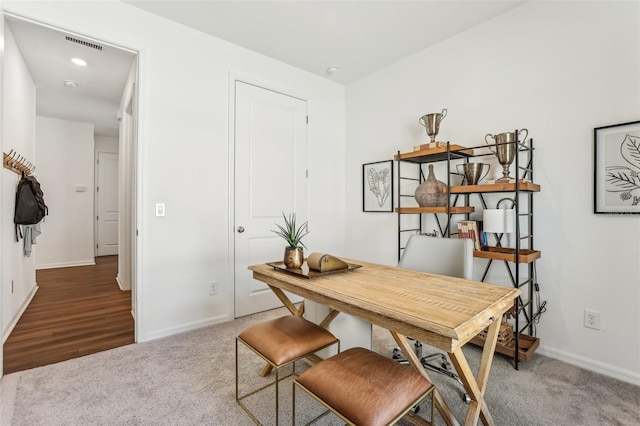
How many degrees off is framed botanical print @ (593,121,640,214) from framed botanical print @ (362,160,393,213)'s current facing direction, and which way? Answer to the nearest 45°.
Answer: approximately 90° to its left

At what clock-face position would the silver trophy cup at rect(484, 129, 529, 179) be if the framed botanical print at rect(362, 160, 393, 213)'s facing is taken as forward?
The silver trophy cup is roughly at 9 o'clock from the framed botanical print.

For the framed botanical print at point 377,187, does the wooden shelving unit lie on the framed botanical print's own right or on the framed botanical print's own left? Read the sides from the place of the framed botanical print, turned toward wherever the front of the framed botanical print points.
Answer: on the framed botanical print's own left

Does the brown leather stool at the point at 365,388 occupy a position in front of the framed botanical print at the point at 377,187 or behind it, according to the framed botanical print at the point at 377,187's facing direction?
in front

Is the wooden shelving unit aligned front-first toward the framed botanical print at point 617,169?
no

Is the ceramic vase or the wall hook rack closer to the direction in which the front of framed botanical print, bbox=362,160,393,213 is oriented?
the wall hook rack

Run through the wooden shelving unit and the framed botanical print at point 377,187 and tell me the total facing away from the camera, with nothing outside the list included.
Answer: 0

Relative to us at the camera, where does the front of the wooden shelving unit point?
facing the viewer and to the left of the viewer

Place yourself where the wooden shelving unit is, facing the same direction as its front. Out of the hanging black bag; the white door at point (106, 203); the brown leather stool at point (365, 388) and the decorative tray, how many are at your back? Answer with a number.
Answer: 0

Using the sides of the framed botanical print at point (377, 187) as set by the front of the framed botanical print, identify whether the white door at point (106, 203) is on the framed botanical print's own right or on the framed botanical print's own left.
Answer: on the framed botanical print's own right

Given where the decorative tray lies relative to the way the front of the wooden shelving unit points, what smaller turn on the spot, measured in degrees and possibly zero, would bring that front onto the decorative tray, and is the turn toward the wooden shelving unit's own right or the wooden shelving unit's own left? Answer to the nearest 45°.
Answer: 0° — it already faces it

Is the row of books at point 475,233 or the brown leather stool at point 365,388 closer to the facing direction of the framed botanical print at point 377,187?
the brown leather stool

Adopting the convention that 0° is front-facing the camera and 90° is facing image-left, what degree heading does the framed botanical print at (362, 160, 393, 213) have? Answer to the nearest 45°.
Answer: approximately 45°

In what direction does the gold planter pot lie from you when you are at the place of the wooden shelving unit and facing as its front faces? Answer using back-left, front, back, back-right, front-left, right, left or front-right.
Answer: front

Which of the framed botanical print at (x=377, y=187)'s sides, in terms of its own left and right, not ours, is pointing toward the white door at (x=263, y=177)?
front

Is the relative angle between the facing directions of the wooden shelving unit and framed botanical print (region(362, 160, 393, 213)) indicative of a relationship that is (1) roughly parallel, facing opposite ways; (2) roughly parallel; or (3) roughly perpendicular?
roughly parallel

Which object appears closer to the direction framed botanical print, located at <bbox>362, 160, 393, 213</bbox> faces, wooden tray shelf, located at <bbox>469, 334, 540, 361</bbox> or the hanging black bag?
the hanging black bag
